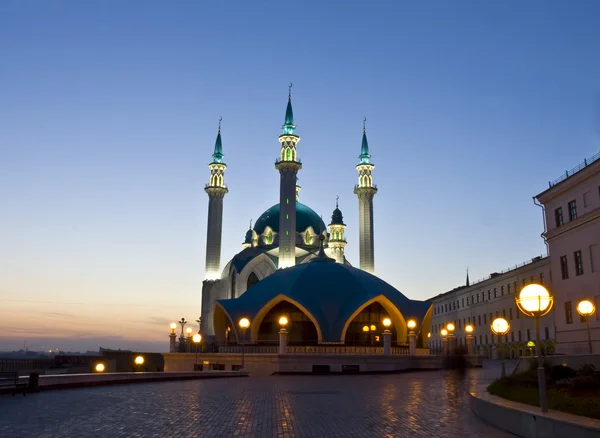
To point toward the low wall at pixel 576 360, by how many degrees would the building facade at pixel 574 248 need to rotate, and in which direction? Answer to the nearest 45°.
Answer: approximately 45° to its left

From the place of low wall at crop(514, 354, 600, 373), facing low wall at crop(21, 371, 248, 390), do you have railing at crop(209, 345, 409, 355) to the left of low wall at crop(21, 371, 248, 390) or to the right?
right

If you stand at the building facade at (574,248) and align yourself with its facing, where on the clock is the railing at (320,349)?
The railing is roughly at 1 o'clock from the building facade.

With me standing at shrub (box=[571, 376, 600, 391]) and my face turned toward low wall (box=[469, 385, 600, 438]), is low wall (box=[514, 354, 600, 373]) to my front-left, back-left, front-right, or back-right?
back-right

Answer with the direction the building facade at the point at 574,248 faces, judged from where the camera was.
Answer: facing the viewer and to the left of the viewer

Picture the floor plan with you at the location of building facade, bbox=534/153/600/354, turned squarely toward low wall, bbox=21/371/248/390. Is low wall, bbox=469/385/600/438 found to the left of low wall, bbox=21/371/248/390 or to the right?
left

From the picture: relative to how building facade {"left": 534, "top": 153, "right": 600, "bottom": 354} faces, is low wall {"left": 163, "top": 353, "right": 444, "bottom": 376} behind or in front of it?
in front

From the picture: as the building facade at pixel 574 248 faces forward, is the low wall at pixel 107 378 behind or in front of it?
in front

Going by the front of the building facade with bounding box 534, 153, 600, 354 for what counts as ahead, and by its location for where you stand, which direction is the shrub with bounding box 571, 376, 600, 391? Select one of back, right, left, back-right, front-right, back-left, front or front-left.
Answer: front-left

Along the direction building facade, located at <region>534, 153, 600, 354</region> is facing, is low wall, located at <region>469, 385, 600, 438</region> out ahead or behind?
ahead
